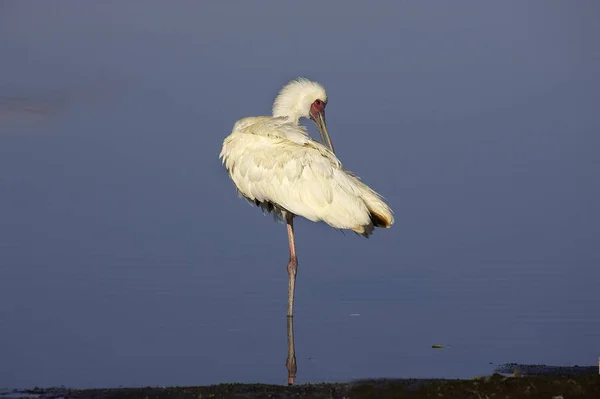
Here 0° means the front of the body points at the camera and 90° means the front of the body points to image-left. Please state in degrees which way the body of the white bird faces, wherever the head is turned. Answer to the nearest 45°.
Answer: approximately 90°
